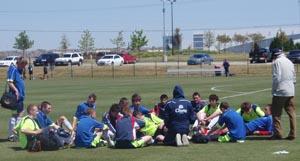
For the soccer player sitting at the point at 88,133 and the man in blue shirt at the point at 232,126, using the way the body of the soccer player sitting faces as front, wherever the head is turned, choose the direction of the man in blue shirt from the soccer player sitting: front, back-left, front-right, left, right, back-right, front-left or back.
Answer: front-right

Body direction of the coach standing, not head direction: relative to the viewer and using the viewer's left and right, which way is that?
facing away from the viewer and to the left of the viewer

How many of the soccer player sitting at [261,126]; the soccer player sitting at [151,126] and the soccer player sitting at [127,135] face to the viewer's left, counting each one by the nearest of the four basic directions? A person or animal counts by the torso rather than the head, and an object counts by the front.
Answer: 1

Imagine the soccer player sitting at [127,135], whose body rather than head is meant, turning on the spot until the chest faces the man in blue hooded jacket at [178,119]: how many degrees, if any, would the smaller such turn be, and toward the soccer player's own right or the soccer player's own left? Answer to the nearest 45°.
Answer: approximately 45° to the soccer player's own right

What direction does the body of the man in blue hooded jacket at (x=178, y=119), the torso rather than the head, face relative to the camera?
away from the camera

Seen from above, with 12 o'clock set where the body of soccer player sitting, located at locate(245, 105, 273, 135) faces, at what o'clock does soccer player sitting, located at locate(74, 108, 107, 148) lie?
soccer player sitting, located at locate(74, 108, 107, 148) is roughly at 11 o'clock from soccer player sitting, located at locate(245, 105, 273, 135).

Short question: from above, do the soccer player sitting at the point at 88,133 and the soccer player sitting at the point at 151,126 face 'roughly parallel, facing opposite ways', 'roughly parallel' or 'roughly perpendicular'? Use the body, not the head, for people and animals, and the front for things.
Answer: roughly perpendicular

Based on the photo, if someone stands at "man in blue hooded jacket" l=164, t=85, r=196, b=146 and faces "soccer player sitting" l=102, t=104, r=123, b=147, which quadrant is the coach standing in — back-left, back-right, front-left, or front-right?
back-right

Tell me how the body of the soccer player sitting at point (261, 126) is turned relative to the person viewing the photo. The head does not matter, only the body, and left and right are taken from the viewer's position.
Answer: facing to the left of the viewer

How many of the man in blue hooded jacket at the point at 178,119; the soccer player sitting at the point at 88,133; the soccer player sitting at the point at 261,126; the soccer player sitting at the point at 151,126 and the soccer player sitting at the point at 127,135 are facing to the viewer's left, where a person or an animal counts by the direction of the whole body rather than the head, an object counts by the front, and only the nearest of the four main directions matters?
1

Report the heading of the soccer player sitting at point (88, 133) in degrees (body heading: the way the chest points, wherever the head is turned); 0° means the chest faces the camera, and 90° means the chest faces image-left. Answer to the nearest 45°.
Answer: approximately 225°
